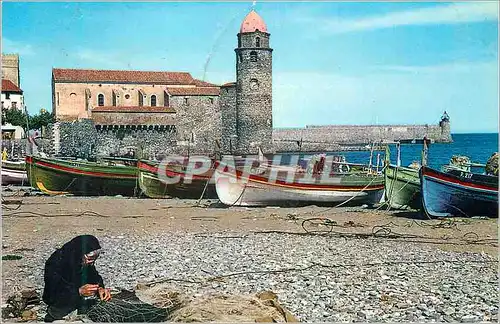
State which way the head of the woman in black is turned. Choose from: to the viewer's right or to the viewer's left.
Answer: to the viewer's right

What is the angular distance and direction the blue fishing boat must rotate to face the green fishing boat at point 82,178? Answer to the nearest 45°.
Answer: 0° — it already faces it

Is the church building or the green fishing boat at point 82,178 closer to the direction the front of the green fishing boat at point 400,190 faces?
the green fishing boat

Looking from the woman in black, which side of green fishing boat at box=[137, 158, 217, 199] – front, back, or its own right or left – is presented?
left

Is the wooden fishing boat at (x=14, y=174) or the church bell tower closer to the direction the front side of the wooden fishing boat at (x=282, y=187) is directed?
the wooden fishing boat

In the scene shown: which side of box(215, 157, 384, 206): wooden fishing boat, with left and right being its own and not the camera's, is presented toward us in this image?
left

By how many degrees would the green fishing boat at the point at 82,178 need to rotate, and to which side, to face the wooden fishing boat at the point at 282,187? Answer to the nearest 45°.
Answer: approximately 135° to its left

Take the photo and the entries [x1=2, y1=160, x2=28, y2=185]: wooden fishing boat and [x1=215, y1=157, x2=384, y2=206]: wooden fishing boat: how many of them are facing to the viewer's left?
2

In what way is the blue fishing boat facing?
to the viewer's left

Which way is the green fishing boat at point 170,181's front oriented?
to the viewer's left

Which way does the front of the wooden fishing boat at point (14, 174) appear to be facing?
to the viewer's left

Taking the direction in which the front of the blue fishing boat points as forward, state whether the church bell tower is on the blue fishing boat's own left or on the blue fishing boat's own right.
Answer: on the blue fishing boat's own right

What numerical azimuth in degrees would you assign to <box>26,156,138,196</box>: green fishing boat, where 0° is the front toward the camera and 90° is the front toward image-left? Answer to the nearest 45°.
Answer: approximately 90°

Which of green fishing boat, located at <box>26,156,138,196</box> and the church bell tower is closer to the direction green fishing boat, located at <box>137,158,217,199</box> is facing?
the green fishing boat
